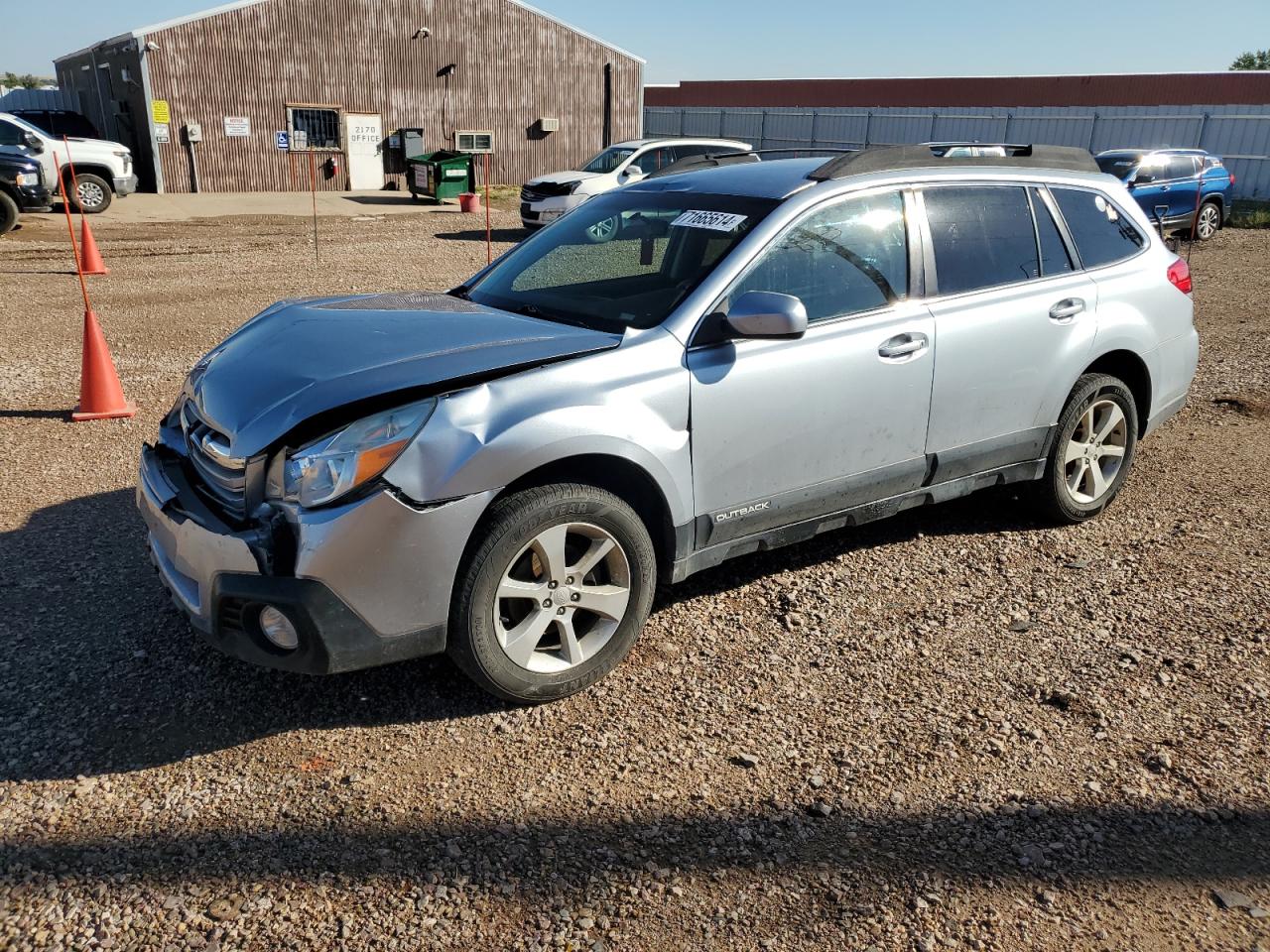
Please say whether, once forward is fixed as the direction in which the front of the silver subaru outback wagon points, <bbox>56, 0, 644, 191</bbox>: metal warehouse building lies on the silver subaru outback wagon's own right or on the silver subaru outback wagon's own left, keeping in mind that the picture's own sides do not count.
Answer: on the silver subaru outback wagon's own right

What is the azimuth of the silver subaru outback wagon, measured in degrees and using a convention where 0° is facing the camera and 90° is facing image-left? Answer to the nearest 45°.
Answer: approximately 45°

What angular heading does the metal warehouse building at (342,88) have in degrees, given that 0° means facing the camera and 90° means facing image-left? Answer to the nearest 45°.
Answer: approximately 0°

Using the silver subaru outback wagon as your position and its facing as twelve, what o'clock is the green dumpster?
The green dumpster is roughly at 4 o'clock from the silver subaru outback wagon.

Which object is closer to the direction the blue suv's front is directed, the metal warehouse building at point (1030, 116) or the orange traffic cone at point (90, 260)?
the orange traffic cone

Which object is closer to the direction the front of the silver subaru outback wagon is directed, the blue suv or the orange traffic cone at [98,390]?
the orange traffic cone

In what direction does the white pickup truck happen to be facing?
to the viewer's right

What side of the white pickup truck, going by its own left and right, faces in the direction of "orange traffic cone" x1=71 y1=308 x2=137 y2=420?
right

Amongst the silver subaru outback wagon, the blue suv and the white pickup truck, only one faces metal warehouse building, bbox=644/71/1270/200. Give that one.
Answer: the white pickup truck

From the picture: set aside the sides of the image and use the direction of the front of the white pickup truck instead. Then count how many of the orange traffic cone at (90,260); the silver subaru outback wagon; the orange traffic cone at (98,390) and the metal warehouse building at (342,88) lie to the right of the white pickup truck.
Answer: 3

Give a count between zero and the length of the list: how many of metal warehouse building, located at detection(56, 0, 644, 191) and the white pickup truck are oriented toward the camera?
1

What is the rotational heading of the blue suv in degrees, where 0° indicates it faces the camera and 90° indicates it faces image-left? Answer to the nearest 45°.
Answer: approximately 45°

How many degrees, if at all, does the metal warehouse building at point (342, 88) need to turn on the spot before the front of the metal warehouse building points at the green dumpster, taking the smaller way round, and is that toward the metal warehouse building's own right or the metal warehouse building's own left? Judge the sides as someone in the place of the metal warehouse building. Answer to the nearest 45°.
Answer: approximately 45° to the metal warehouse building's own left
